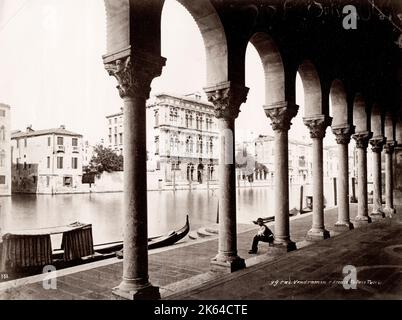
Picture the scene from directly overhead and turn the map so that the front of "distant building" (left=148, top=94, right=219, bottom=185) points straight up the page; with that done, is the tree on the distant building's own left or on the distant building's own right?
on the distant building's own right

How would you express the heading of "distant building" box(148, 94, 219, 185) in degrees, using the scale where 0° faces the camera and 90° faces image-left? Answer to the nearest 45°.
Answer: approximately 315°

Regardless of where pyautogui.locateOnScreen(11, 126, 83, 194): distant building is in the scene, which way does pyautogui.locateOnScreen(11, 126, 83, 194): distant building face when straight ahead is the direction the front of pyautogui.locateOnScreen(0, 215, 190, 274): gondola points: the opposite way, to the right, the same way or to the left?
to the right

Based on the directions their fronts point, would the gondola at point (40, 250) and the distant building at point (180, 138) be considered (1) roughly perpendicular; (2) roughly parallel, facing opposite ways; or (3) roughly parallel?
roughly perpendicular

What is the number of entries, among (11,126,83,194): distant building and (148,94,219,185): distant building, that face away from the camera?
0

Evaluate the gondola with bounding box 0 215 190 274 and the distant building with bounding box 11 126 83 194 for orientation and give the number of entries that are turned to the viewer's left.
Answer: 0

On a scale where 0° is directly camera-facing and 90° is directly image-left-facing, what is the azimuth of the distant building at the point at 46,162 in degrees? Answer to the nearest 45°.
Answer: approximately 315°

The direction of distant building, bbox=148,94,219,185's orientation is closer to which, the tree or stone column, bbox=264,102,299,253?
the stone column

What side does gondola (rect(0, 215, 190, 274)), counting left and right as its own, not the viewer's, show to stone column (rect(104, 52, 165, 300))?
right

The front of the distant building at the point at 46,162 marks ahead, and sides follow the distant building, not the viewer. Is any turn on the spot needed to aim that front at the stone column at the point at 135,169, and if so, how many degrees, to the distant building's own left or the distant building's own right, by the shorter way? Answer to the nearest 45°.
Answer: approximately 45° to the distant building's own right

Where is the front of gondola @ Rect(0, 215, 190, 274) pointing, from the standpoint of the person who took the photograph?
facing away from the viewer and to the right of the viewer

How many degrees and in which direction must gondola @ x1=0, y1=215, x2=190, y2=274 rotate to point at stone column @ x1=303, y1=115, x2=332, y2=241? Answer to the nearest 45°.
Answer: approximately 45° to its right

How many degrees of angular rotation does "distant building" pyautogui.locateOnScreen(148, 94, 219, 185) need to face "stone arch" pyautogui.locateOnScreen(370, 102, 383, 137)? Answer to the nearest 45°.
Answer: approximately 45° to its right
